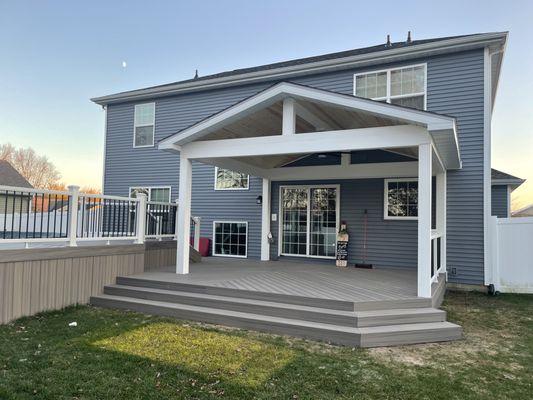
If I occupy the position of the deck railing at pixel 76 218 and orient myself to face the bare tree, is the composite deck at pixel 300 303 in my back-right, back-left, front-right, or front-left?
back-right

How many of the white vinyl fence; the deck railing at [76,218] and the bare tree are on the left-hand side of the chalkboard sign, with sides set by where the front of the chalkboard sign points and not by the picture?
1

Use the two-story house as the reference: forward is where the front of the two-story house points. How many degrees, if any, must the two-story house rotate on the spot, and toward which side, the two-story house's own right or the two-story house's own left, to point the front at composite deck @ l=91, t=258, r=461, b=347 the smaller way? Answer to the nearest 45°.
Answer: approximately 135° to the two-story house's own right

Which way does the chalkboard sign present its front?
toward the camera

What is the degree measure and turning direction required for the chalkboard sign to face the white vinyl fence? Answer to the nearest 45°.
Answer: approximately 90° to its left

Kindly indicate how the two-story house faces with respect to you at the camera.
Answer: facing away from the viewer and to the right of the viewer

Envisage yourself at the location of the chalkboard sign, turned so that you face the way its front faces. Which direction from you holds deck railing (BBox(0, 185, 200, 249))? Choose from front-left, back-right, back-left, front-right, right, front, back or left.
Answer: front-right
